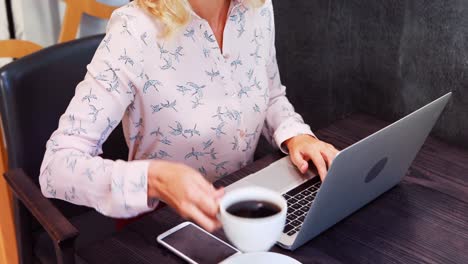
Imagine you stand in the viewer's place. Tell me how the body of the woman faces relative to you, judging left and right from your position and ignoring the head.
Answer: facing the viewer and to the right of the viewer

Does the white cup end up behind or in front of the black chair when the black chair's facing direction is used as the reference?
in front

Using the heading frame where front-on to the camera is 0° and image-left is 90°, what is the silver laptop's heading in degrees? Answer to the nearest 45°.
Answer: approximately 135°

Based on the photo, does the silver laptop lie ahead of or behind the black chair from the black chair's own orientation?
ahead

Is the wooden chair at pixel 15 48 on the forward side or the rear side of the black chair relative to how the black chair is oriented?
on the rear side

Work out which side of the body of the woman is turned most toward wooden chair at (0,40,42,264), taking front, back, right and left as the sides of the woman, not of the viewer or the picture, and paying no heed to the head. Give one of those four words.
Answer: back

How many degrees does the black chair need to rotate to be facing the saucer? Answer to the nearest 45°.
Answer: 0° — it already faces it
